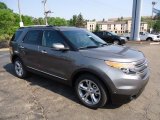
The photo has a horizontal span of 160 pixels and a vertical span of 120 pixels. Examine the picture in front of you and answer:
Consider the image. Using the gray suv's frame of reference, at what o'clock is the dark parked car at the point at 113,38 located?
The dark parked car is roughly at 8 o'clock from the gray suv.

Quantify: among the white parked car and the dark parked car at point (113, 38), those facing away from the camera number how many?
0

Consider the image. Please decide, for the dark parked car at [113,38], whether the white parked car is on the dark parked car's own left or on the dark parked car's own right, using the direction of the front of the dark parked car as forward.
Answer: on the dark parked car's own left

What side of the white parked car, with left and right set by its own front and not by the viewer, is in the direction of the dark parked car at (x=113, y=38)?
right

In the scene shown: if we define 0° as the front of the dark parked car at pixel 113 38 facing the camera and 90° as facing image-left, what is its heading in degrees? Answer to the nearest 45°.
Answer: approximately 315°

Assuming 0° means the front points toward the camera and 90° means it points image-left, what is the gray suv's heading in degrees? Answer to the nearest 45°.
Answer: approximately 315°

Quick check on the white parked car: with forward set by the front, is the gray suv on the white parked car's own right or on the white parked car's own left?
on the white parked car's own right

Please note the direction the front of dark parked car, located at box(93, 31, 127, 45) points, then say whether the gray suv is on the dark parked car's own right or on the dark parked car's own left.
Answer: on the dark parked car's own right

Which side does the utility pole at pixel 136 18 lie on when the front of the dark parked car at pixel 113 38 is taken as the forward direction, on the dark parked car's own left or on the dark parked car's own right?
on the dark parked car's own left

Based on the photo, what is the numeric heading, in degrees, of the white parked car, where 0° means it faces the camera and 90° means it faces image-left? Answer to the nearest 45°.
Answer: approximately 315°

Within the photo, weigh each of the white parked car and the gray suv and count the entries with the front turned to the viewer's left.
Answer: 0

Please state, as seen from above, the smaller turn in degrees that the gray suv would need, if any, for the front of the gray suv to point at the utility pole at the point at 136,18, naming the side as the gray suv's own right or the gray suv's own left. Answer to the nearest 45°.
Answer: approximately 135° to the gray suv's own left
